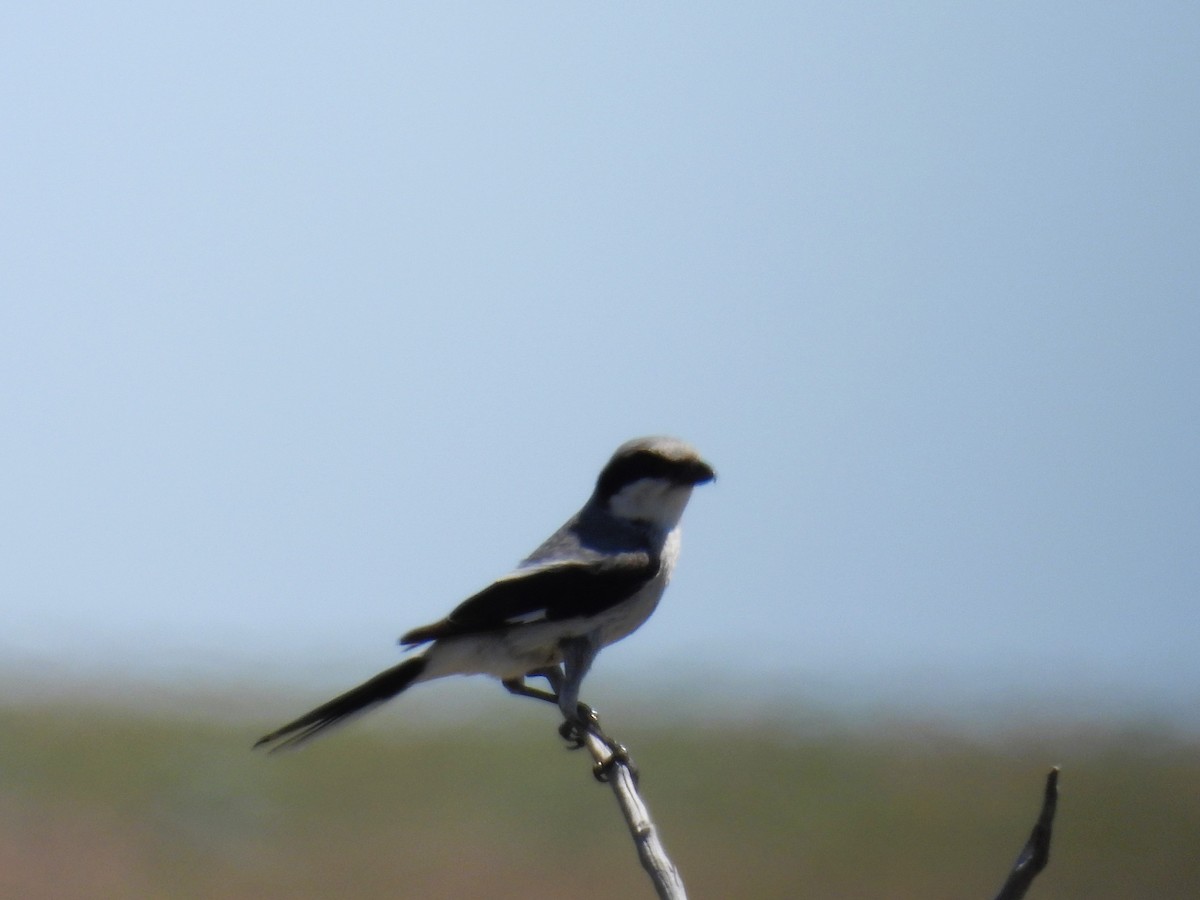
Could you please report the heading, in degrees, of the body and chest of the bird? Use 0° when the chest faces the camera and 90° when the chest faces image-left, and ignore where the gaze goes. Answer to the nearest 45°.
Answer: approximately 270°
